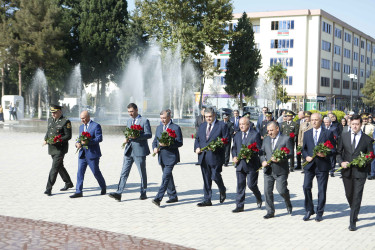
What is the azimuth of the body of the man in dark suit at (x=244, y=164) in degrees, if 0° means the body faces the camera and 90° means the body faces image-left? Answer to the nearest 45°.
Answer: approximately 45°

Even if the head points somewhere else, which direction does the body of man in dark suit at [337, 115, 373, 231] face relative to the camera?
toward the camera

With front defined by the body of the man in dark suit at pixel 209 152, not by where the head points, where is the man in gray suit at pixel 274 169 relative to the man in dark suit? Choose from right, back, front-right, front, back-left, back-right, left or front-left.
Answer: left

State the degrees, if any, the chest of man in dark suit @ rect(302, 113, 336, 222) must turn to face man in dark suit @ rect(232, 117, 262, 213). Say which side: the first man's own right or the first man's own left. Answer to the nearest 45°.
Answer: approximately 45° to the first man's own right

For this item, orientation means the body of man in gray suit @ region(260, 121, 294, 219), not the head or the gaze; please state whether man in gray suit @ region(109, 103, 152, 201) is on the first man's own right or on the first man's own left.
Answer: on the first man's own right

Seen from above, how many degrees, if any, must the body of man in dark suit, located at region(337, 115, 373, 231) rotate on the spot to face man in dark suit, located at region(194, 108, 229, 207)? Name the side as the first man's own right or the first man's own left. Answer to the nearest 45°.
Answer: approximately 90° to the first man's own right

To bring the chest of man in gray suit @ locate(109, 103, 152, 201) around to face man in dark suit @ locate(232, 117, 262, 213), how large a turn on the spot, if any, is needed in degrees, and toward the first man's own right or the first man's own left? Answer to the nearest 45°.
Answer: approximately 90° to the first man's own left

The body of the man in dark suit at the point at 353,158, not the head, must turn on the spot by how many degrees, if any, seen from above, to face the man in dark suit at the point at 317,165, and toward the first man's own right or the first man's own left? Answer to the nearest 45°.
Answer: approximately 135° to the first man's own right

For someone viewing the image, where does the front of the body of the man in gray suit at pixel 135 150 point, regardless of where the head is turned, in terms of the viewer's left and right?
facing the viewer and to the left of the viewer

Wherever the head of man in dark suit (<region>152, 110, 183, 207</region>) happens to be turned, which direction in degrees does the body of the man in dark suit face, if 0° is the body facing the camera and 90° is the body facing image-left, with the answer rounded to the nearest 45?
approximately 45°

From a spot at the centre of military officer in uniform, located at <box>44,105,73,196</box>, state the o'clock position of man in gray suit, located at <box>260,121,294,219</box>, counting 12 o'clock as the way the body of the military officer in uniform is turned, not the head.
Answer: The man in gray suit is roughly at 9 o'clock from the military officer in uniform.

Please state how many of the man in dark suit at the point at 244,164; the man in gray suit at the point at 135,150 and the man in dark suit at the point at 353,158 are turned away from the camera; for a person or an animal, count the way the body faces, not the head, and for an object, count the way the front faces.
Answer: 0

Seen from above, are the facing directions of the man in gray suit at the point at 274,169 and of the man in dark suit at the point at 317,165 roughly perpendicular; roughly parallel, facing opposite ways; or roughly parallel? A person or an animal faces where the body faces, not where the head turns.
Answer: roughly parallel
